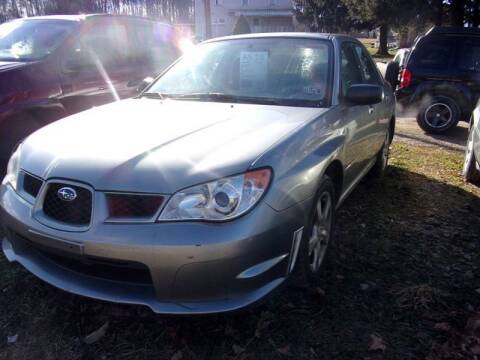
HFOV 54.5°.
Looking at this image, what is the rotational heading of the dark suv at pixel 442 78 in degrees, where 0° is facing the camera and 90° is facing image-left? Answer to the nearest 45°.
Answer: approximately 270°

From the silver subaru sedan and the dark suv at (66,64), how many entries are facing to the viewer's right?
0

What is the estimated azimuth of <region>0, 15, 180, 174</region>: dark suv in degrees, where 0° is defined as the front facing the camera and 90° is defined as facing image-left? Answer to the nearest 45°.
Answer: approximately 45°

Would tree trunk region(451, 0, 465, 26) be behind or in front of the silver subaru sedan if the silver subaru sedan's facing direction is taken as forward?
behind

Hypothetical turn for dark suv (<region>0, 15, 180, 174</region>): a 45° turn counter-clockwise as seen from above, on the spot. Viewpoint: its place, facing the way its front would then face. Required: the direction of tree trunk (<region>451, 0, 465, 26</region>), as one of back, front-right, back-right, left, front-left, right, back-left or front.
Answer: back-left

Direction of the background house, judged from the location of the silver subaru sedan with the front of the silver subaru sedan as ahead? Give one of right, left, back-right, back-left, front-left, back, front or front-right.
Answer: back-right

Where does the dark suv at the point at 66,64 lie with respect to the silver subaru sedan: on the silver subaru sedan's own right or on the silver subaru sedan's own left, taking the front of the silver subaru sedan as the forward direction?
on the silver subaru sedan's own right

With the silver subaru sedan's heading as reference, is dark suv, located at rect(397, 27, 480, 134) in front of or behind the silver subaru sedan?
behind

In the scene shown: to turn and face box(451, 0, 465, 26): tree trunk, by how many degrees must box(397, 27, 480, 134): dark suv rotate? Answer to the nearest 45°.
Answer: approximately 90° to its left

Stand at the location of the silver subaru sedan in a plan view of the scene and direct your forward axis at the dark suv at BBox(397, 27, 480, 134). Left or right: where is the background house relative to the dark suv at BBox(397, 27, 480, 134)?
left
